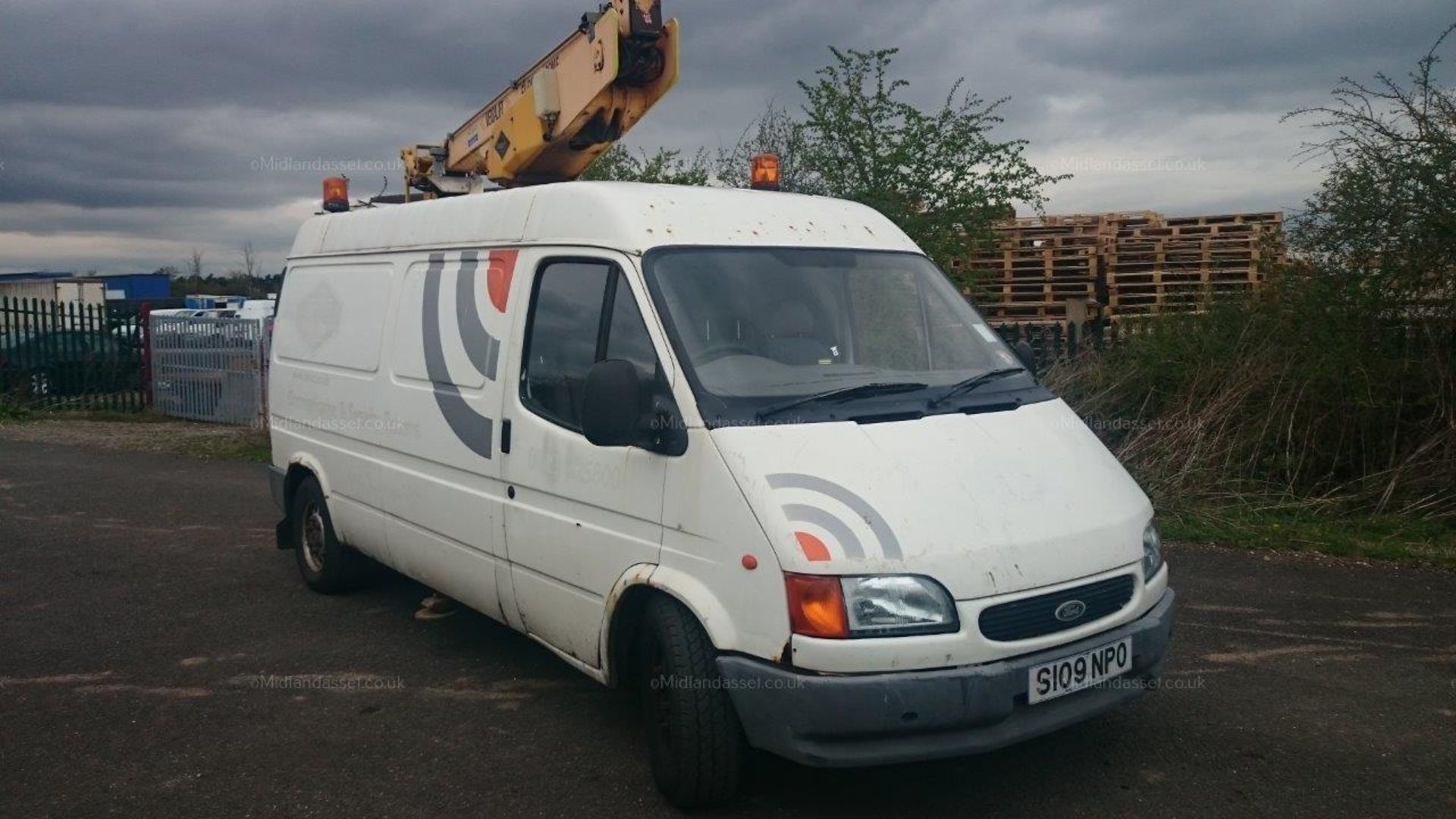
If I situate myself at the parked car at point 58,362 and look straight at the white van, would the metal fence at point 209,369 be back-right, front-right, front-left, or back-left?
front-left

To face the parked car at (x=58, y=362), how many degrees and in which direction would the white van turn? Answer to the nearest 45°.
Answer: approximately 180°

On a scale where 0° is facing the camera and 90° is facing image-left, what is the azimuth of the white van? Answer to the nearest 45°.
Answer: approximately 315°

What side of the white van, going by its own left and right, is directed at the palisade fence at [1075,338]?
left

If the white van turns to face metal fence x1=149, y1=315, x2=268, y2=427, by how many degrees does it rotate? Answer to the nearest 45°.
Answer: approximately 180°

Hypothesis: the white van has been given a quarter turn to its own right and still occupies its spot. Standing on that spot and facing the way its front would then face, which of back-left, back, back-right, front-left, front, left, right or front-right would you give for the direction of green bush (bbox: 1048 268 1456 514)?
back
